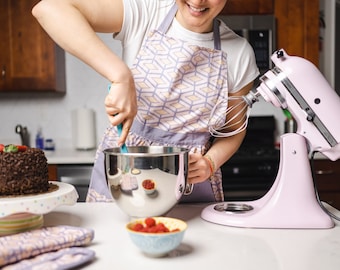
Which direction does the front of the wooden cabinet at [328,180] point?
toward the camera

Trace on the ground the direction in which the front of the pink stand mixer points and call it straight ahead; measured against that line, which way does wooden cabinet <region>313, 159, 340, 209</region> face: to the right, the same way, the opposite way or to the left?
to the left

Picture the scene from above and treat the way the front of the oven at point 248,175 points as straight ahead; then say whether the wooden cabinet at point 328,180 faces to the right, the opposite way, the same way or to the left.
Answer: the same way

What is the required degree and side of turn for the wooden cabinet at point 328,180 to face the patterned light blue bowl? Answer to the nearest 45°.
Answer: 0° — it already faces it

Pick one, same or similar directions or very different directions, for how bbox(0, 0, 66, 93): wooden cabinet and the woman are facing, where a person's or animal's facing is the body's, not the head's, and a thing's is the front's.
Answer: same or similar directions

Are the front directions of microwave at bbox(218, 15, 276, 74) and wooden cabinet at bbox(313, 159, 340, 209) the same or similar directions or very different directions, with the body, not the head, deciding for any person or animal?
same or similar directions

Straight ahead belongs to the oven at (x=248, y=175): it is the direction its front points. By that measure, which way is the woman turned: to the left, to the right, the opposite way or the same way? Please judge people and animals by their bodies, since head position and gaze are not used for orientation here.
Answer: the same way

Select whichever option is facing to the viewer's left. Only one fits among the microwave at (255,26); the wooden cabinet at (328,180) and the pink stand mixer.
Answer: the pink stand mixer

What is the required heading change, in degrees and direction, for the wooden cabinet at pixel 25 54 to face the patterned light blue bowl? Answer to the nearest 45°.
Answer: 0° — it already faces it

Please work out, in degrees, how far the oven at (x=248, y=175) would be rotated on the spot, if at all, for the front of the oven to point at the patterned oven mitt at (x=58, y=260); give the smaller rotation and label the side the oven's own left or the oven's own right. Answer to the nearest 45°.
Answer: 0° — it already faces it

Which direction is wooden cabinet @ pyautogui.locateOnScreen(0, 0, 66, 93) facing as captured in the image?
toward the camera

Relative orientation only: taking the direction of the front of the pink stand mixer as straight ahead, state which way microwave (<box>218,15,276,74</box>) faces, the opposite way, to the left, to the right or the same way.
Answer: to the left

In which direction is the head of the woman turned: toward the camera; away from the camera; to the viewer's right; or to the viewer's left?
toward the camera

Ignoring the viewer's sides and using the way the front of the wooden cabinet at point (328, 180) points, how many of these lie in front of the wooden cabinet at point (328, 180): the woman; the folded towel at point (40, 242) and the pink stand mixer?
3

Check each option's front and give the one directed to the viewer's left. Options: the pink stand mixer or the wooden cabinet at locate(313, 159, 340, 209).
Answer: the pink stand mixer

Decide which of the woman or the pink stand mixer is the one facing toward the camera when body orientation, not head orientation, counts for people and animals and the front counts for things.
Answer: the woman

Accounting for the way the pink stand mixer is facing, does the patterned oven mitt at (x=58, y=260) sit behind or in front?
in front

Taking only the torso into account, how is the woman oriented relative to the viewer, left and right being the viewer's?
facing the viewer

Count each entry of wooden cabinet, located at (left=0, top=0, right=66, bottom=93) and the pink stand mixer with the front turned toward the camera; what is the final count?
1

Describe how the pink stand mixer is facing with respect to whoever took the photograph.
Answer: facing to the left of the viewer
